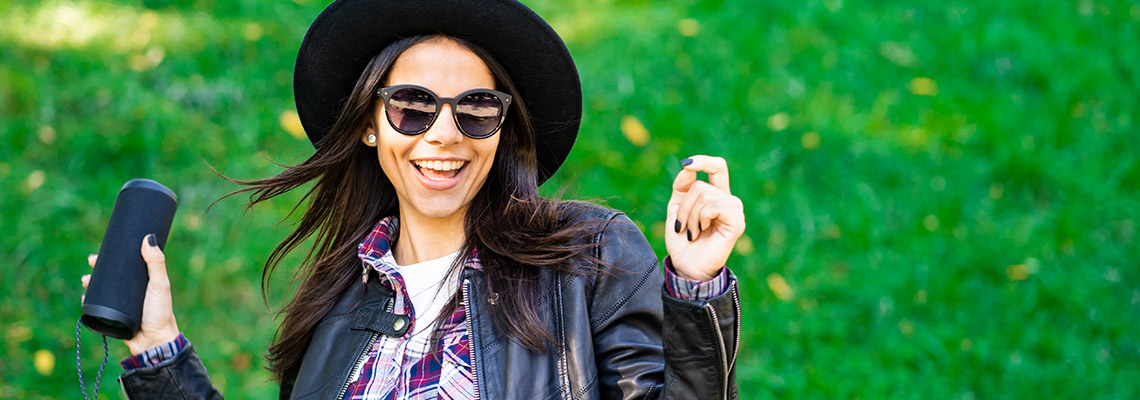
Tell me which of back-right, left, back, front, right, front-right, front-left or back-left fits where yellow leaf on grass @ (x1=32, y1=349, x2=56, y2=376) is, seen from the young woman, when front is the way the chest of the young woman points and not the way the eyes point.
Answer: back-right

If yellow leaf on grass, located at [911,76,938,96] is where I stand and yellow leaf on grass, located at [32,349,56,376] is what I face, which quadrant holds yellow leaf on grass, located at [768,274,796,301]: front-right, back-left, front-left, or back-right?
front-left

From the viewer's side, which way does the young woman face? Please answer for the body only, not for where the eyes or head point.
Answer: toward the camera

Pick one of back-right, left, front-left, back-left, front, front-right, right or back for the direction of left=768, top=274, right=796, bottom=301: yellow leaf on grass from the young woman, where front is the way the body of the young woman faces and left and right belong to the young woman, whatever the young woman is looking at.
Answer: back-left

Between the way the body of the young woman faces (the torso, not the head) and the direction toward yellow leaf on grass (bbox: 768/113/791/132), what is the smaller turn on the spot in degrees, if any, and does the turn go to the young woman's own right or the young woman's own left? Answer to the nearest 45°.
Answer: approximately 135° to the young woman's own left

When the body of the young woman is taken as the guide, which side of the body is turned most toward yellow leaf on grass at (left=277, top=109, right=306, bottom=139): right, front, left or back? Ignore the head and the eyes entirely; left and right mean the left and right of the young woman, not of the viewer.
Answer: back

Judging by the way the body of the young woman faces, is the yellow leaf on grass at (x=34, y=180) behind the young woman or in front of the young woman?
behind

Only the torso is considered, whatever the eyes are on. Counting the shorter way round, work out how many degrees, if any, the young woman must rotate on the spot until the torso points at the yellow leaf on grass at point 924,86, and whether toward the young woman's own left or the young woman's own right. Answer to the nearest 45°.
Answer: approximately 135° to the young woman's own left
